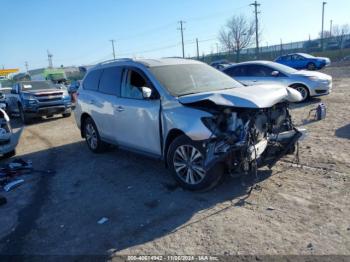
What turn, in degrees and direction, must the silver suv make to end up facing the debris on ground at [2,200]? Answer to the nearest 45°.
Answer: approximately 135° to its right

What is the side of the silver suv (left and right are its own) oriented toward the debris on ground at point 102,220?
right

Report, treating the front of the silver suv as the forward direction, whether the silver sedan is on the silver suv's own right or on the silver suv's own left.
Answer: on the silver suv's own left

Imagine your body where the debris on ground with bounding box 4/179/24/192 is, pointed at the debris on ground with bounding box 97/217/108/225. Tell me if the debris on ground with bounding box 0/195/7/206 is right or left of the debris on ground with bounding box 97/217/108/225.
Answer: right

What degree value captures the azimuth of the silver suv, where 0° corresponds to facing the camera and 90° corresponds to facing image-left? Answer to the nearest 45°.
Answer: approximately 315°

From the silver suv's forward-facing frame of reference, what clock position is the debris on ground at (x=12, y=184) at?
The debris on ground is roughly at 5 o'clock from the silver suv.
